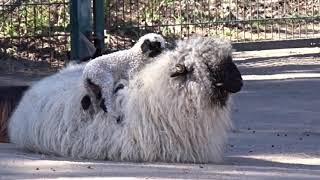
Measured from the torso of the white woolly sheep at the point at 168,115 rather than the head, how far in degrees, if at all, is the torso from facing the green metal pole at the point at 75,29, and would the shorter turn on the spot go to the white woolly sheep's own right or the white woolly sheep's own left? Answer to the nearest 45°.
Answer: approximately 90° to the white woolly sheep's own left

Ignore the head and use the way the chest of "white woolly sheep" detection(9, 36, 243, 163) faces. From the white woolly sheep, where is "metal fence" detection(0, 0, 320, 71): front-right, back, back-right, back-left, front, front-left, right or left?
left

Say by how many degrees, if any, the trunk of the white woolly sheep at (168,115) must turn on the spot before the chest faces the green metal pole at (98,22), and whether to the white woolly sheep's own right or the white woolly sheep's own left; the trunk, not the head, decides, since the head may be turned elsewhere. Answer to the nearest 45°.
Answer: approximately 90° to the white woolly sheep's own left

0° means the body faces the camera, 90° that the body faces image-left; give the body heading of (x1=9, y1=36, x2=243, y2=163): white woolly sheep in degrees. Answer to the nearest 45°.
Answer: approximately 270°

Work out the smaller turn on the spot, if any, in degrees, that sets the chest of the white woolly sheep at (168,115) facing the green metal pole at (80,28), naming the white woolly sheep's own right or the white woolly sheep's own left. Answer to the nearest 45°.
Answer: approximately 90° to the white woolly sheep's own left

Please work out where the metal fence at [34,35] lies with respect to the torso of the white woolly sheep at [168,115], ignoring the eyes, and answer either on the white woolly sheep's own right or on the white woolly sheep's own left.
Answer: on the white woolly sheep's own left
